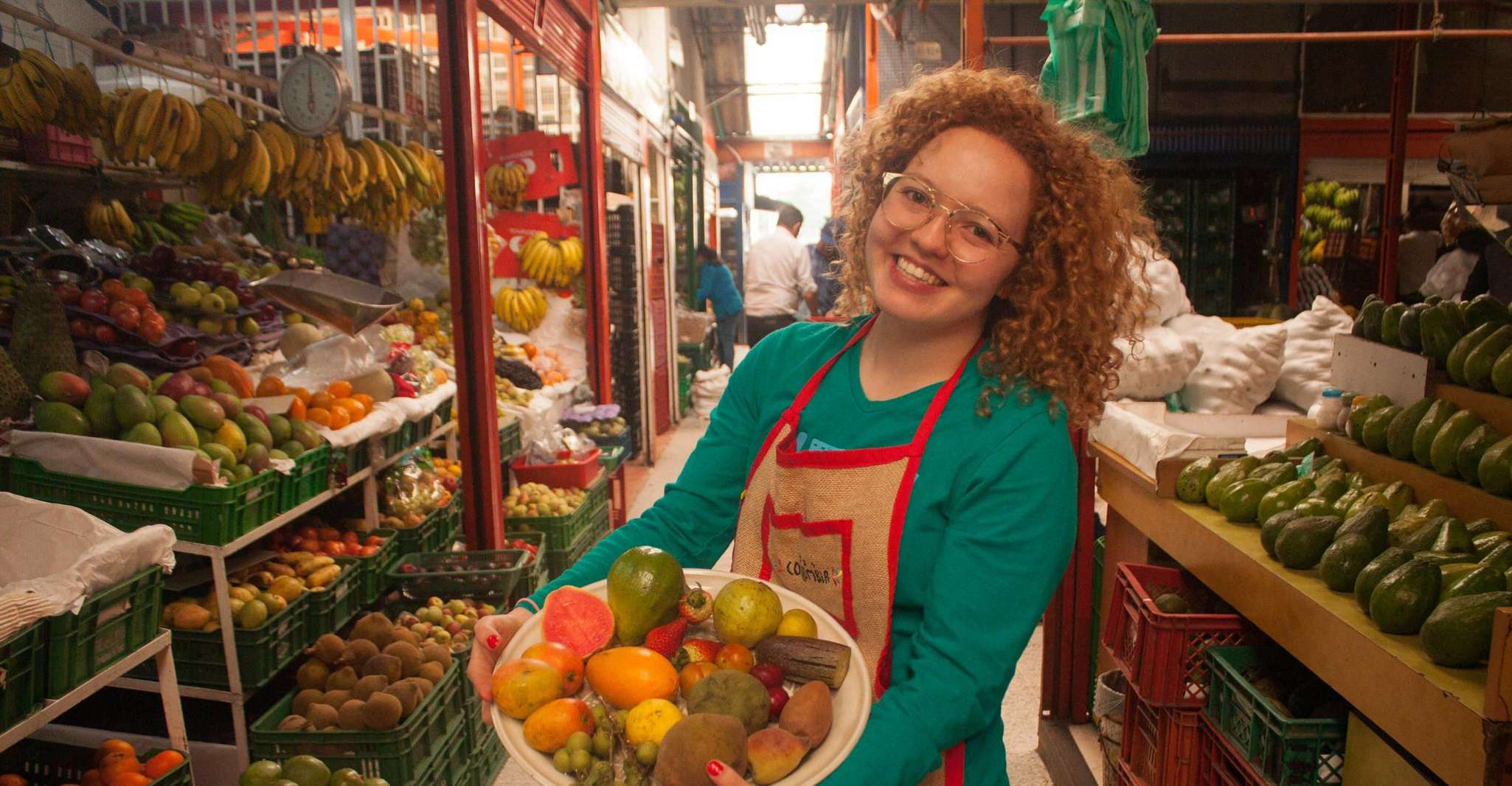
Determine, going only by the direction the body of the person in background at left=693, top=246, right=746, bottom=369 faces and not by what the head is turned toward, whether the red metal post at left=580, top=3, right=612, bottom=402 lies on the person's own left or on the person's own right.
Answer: on the person's own left

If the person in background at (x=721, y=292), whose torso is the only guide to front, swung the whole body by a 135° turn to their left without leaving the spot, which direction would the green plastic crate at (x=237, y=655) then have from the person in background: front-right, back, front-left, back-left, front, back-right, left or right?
front-right

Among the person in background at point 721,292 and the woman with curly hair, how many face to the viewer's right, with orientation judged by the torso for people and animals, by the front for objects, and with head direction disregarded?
0

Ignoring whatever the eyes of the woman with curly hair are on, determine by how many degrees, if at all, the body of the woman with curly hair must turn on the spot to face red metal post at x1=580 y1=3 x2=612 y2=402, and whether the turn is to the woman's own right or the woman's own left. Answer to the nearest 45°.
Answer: approximately 135° to the woman's own right

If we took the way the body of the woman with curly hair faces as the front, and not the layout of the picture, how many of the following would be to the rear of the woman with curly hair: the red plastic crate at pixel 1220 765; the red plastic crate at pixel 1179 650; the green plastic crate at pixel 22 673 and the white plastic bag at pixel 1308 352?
3

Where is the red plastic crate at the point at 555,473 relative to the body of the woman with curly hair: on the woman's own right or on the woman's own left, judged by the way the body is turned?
on the woman's own right

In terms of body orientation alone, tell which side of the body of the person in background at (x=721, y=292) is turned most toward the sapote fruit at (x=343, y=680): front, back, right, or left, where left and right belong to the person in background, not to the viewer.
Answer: left

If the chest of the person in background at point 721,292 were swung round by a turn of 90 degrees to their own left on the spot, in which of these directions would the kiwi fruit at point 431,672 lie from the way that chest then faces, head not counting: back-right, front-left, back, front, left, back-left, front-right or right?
front

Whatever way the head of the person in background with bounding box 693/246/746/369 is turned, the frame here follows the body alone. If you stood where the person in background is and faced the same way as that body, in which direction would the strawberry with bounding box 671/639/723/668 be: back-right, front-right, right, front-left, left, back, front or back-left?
left

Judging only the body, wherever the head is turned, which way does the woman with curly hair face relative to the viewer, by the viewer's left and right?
facing the viewer and to the left of the viewer

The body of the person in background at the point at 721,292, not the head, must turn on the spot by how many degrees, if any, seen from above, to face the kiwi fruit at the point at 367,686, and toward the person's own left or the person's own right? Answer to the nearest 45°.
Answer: approximately 90° to the person's own left

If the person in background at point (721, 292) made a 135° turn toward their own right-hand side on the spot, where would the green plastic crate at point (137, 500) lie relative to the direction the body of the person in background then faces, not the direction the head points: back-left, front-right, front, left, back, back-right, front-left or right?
back-right
